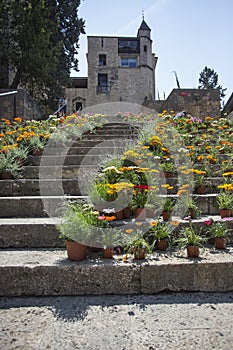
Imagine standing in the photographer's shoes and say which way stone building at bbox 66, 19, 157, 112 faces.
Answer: facing the viewer

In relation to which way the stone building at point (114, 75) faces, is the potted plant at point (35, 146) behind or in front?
in front

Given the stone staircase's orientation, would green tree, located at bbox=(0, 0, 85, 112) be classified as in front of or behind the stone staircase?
behind

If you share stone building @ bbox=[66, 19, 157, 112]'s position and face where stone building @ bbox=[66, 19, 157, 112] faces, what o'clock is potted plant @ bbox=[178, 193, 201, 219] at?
The potted plant is roughly at 12 o'clock from the stone building.

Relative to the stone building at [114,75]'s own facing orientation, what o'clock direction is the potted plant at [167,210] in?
The potted plant is roughly at 12 o'clock from the stone building.

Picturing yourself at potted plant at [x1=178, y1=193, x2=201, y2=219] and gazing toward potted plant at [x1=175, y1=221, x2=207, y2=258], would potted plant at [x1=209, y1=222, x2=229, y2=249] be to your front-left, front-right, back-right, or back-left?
front-left

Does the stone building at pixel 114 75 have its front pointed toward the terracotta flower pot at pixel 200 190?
yes

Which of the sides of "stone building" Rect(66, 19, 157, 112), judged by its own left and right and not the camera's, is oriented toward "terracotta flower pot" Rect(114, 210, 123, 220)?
front

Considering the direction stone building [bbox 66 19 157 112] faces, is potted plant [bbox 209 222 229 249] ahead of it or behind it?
ahead

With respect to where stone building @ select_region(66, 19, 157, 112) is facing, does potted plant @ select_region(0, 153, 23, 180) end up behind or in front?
in front

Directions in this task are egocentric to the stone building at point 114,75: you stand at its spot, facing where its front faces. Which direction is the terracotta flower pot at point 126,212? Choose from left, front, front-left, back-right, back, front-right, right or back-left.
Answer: front

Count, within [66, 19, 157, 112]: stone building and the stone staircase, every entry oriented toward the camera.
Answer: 2

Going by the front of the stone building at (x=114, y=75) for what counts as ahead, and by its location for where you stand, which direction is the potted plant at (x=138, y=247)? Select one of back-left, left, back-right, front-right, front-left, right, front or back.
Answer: front

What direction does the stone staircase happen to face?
toward the camera
